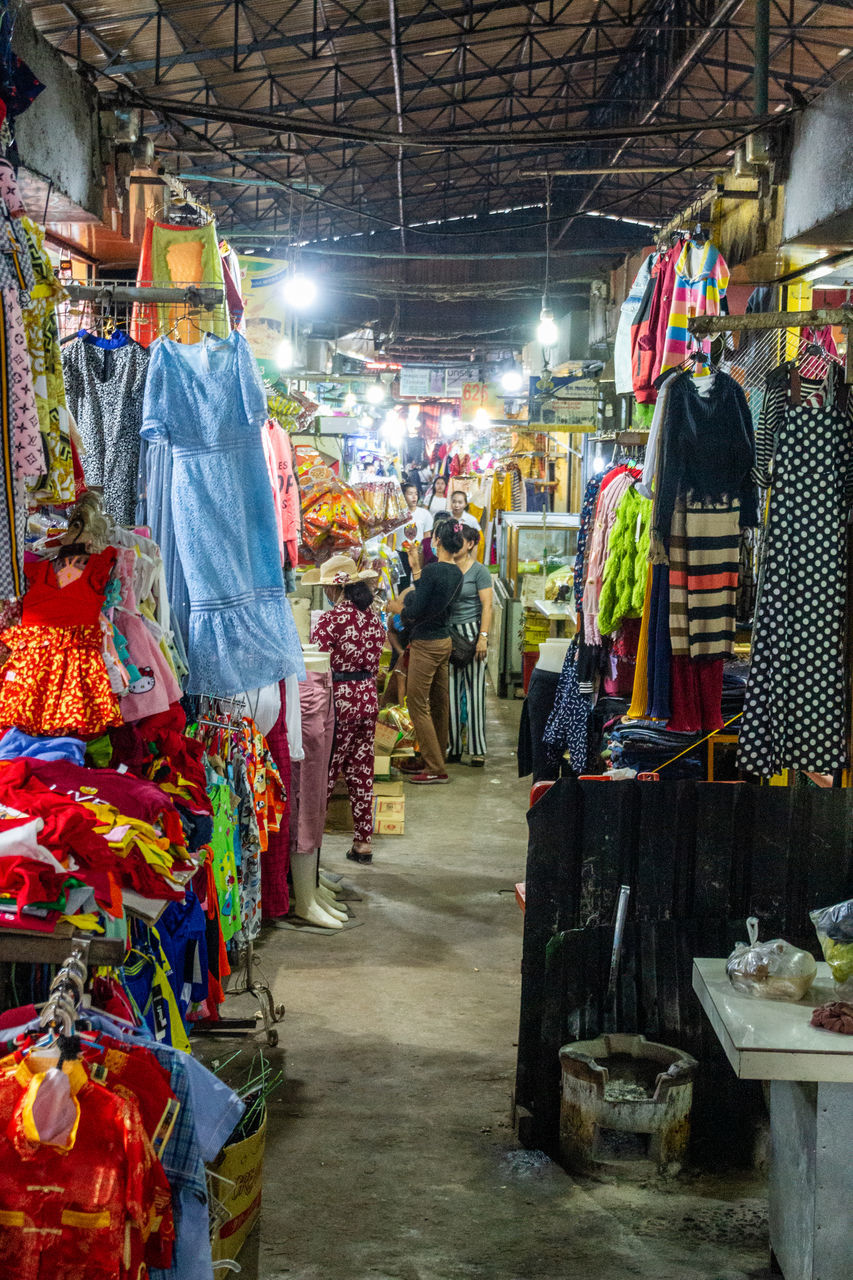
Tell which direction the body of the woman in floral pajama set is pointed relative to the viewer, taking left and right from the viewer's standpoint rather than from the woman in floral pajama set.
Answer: facing away from the viewer and to the left of the viewer

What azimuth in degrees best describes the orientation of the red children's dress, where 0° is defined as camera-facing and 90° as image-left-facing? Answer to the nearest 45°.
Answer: approximately 0°

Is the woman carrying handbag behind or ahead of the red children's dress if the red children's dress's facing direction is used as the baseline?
behind

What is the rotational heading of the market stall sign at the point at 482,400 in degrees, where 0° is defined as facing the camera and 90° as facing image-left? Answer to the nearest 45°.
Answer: approximately 0°

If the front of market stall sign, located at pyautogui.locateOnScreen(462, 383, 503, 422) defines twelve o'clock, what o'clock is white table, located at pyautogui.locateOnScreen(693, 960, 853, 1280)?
The white table is roughly at 12 o'clock from the market stall sign.

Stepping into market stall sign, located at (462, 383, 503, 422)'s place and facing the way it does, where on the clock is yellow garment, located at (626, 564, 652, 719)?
The yellow garment is roughly at 12 o'clock from the market stall sign.
